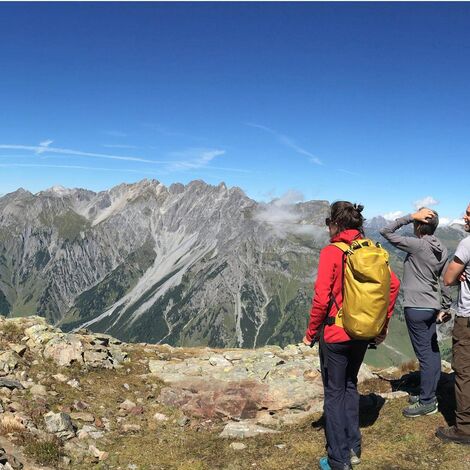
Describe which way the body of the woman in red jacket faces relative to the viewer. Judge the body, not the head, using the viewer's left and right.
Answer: facing away from the viewer and to the left of the viewer

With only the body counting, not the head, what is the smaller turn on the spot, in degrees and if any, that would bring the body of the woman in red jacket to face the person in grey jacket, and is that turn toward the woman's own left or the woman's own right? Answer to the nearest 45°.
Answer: approximately 90° to the woman's own right
